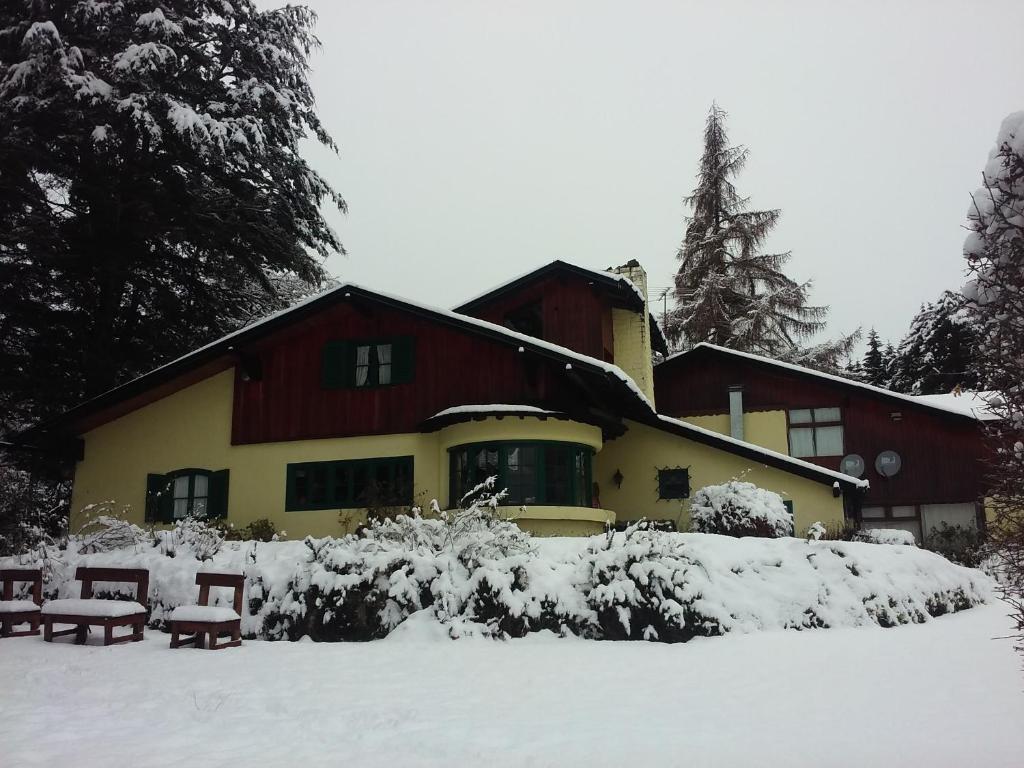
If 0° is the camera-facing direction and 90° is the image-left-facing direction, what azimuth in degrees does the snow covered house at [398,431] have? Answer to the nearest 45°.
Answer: approximately 0°

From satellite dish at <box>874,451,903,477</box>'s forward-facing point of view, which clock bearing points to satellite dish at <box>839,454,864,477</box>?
satellite dish at <box>839,454,864,477</box> is roughly at 3 o'clock from satellite dish at <box>874,451,903,477</box>.

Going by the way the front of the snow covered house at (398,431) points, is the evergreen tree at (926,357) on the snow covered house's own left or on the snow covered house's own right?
on the snow covered house's own left

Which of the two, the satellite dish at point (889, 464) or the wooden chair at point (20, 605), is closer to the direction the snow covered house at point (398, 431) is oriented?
the wooden chair

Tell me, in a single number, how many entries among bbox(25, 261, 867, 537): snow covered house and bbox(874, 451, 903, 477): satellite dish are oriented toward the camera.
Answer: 2

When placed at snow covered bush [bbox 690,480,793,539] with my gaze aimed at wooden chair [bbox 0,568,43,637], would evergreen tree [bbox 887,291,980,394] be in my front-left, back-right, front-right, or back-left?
back-right

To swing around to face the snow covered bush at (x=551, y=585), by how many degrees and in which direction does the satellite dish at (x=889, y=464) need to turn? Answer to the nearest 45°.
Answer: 0° — it already faces it

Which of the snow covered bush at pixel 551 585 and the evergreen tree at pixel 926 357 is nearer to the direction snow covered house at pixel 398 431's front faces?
the snow covered bush
